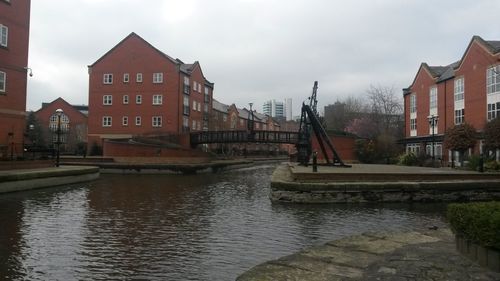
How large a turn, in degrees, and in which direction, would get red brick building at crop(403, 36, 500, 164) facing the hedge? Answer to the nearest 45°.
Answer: approximately 45° to its left

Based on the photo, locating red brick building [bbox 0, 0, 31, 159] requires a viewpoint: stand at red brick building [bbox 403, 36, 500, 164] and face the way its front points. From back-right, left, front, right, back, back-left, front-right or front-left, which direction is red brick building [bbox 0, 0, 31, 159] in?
front

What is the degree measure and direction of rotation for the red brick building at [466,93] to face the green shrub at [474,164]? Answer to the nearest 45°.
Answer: approximately 45° to its left

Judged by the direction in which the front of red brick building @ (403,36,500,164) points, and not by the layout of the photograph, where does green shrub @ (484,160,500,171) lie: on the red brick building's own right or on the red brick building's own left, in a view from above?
on the red brick building's own left

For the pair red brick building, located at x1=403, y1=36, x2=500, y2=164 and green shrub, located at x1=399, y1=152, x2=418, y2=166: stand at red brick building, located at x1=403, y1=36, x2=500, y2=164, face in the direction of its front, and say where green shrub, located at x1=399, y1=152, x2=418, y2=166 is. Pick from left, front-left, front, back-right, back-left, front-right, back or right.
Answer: front

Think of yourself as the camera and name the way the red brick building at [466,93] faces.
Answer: facing the viewer and to the left of the viewer

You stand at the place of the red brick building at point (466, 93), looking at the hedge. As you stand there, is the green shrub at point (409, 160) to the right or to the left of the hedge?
right
